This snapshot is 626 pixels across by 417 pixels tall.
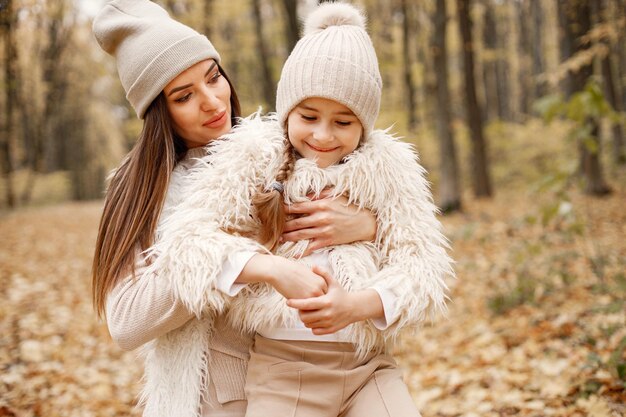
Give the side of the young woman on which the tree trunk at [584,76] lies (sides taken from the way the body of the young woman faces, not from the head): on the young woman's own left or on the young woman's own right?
on the young woman's own left

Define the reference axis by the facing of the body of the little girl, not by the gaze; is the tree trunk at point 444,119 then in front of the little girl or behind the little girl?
behind

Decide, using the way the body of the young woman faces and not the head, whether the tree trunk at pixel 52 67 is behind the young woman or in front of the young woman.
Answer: behind

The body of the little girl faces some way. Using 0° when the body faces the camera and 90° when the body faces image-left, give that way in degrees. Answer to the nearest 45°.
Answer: approximately 0°

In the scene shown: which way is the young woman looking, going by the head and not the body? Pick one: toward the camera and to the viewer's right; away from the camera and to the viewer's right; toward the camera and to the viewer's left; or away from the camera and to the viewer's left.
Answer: toward the camera and to the viewer's right
